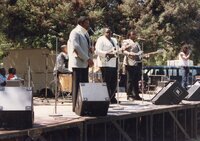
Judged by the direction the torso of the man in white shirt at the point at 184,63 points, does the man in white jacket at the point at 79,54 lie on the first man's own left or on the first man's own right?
on the first man's own right

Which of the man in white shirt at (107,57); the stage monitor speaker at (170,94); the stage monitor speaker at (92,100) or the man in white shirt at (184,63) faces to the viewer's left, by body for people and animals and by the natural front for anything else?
the stage monitor speaker at (170,94)

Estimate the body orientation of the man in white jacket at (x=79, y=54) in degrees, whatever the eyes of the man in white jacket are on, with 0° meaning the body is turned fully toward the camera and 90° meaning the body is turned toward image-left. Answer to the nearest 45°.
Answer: approximately 270°

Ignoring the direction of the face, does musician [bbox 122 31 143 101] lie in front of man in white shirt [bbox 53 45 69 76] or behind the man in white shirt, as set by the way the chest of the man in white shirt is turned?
in front

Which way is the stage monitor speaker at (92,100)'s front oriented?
away from the camera

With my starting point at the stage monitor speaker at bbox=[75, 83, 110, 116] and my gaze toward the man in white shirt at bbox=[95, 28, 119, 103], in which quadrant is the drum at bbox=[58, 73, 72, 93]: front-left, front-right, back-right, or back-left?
front-left

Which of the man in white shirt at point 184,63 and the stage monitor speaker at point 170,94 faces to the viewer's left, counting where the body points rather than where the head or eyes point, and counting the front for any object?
the stage monitor speaker

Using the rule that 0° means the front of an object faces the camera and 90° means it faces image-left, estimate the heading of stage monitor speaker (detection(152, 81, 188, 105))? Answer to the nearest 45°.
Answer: approximately 90°

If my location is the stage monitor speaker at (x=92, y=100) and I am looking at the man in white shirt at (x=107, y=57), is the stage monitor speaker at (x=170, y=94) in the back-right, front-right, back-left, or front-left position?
front-right

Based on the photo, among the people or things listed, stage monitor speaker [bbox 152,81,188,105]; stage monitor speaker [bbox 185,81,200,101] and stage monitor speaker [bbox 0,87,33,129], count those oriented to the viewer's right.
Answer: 0

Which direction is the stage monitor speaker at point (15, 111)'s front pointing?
away from the camera
